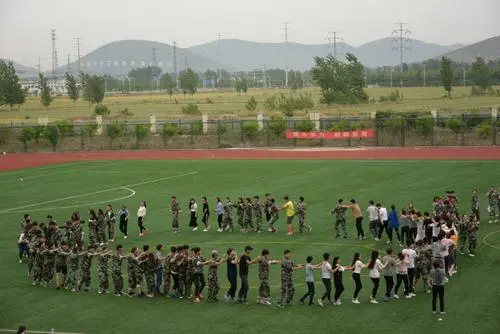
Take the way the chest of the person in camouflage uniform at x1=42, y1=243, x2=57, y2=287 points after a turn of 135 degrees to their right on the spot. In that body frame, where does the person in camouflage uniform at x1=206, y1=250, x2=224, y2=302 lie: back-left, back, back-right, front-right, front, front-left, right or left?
left

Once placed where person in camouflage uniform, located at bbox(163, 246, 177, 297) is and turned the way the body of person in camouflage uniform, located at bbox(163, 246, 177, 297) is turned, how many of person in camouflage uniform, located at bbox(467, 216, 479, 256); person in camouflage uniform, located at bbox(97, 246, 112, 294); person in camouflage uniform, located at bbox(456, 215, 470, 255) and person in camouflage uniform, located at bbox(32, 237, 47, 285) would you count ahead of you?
2

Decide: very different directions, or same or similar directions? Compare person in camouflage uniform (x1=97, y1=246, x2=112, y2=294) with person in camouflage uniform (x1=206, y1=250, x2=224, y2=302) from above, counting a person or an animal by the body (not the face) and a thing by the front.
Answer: same or similar directions

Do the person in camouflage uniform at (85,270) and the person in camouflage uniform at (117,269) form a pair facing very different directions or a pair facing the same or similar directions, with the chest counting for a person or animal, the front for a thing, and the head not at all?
same or similar directions

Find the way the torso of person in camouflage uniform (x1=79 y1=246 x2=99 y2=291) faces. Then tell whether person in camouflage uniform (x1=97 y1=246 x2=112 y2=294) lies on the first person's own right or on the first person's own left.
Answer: on the first person's own right

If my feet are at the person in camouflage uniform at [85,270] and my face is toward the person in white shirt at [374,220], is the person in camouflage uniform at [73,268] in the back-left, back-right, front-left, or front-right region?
back-left

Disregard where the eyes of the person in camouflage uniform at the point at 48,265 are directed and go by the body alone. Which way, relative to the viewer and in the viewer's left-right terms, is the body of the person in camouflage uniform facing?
facing to the right of the viewer

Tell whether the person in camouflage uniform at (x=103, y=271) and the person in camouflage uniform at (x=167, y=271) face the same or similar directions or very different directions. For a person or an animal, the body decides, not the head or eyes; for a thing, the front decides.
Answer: same or similar directions

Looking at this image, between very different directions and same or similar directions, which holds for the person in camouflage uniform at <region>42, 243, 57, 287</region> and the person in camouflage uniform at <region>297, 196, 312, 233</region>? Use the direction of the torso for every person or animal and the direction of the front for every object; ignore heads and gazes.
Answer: very different directions

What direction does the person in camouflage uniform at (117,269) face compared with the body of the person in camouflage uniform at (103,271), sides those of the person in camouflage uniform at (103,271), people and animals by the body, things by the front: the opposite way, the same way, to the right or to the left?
the same way
